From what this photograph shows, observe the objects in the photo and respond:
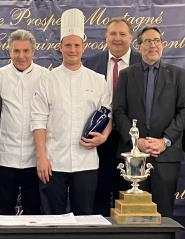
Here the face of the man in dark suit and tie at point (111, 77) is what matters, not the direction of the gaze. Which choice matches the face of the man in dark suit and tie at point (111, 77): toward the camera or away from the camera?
toward the camera

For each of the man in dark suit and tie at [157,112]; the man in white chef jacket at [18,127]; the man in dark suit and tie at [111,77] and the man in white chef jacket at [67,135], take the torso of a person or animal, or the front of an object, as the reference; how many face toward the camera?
4

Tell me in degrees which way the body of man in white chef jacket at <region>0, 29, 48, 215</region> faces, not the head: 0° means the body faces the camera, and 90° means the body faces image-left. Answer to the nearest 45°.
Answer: approximately 0°

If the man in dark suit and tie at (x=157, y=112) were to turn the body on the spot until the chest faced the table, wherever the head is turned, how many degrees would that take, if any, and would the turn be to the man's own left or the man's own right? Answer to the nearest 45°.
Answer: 0° — they already face it

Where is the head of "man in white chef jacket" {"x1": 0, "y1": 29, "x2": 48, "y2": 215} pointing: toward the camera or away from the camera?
toward the camera

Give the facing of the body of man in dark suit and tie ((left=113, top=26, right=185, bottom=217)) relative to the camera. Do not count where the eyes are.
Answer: toward the camera

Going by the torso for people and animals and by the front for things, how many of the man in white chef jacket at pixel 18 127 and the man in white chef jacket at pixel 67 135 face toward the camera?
2

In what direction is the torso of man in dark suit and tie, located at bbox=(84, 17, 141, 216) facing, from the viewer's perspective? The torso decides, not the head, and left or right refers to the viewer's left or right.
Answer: facing the viewer

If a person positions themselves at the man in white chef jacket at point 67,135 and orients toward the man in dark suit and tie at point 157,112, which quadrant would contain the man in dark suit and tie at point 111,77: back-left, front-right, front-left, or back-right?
front-left

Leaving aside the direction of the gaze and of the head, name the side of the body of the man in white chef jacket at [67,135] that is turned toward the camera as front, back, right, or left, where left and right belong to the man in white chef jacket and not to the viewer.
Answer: front

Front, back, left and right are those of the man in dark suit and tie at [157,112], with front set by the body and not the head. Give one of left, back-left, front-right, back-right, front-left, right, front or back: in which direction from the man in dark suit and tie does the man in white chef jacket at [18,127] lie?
right
